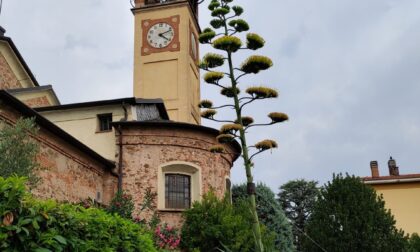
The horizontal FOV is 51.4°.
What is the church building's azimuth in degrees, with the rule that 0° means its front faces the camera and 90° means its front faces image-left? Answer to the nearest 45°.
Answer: approximately 135°

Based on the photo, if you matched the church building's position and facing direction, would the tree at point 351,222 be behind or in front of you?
behind

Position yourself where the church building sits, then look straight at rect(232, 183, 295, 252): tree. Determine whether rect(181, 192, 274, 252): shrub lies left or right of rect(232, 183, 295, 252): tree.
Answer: right
